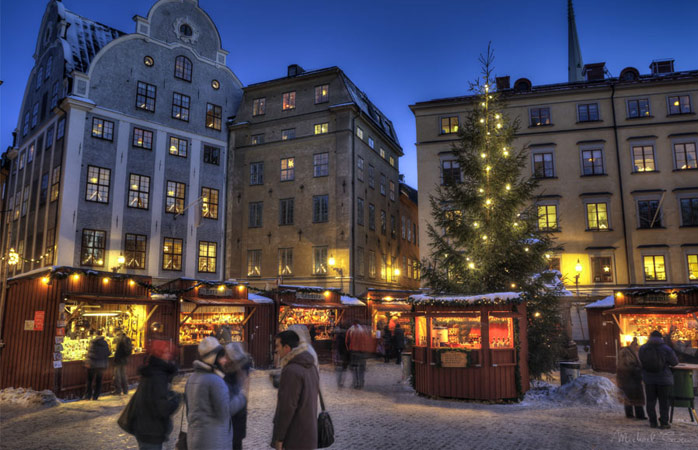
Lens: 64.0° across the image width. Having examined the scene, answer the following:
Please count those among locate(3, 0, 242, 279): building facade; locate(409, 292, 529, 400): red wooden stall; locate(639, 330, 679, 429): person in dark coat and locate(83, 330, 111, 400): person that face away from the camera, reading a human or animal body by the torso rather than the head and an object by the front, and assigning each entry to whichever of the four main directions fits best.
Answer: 2

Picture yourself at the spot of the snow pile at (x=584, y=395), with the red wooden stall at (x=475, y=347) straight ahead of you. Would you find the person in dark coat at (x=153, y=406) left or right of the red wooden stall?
left

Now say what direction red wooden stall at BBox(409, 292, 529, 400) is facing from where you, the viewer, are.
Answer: facing the viewer

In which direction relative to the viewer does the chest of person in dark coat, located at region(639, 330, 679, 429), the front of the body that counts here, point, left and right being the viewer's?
facing away from the viewer

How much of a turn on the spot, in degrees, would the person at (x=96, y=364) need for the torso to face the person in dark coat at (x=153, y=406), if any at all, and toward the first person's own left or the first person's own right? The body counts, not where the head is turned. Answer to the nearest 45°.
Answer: approximately 180°

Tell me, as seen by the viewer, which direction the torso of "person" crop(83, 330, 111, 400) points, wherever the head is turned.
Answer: away from the camera

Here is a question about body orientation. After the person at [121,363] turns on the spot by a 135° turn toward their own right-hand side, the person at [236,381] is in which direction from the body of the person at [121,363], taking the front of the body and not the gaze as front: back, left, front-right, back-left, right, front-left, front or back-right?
front-right

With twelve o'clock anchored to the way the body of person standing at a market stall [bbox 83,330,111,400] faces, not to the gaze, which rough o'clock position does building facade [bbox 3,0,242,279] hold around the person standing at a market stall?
The building facade is roughly at 12 o'clock from the person standing at a market stall.

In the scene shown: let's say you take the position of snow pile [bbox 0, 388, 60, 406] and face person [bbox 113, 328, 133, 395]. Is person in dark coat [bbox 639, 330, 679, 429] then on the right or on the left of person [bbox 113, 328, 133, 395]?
right

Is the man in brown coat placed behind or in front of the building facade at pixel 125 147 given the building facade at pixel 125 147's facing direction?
in front

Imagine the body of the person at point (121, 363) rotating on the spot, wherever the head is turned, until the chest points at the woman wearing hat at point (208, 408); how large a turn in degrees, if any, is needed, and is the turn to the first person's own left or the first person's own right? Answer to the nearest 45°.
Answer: approximately 180°

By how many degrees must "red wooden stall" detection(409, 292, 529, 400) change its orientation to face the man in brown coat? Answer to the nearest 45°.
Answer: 0° — it already faces them

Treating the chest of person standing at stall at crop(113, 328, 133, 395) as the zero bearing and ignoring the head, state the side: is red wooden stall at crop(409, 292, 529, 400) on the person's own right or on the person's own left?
on the person's own right

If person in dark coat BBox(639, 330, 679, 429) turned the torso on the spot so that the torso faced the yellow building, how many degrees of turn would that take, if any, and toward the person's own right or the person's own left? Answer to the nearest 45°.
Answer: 0° — they already face it

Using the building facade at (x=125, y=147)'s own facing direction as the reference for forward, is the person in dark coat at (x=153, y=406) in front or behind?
in front

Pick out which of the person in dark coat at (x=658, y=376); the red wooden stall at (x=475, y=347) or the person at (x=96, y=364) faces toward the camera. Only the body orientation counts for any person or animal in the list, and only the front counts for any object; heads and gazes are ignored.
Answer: the red wooden stall

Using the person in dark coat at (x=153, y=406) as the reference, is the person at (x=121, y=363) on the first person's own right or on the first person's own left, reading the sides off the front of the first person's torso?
on the first person's own left

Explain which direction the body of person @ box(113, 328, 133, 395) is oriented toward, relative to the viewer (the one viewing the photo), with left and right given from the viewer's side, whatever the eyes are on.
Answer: facing away from the viewer
